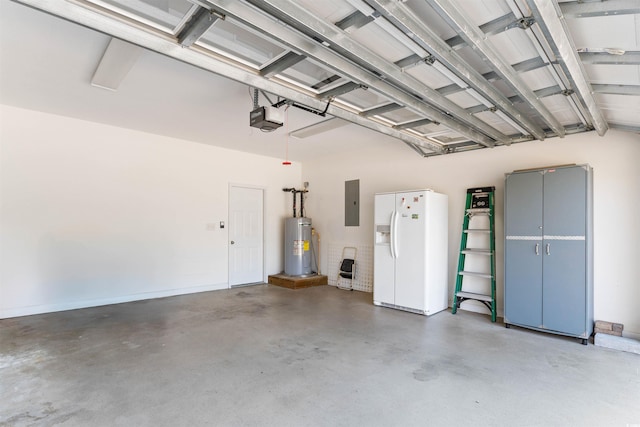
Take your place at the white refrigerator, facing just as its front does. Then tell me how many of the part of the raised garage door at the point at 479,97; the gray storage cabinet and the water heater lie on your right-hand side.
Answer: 1

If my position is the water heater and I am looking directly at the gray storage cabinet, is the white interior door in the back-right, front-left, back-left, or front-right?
back-right

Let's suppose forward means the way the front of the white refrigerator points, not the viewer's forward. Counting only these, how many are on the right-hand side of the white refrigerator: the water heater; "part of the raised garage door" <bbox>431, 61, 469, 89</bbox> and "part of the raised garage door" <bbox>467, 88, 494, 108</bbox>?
1

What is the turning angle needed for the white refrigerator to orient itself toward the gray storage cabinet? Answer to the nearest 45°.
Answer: approximately 90° to its left

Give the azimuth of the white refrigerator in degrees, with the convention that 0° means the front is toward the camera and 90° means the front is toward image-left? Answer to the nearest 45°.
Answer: approximately 45°

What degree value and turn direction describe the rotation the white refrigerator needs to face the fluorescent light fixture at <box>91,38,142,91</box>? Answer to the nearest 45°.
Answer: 0° — it already faces it

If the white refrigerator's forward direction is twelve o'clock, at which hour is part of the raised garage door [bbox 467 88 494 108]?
The part of the raised garage door is roughly at 10 o'clock from the white refrigerator.

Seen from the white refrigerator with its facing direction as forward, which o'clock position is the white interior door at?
The white interior door is roughly at 2 o'clock from the white refrigerator.

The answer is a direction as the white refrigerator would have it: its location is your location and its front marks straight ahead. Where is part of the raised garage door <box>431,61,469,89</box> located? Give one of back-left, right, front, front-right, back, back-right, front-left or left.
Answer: front-left

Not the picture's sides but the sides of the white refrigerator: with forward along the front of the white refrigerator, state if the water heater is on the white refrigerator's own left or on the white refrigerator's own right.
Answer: on the white refrigerator's own right
